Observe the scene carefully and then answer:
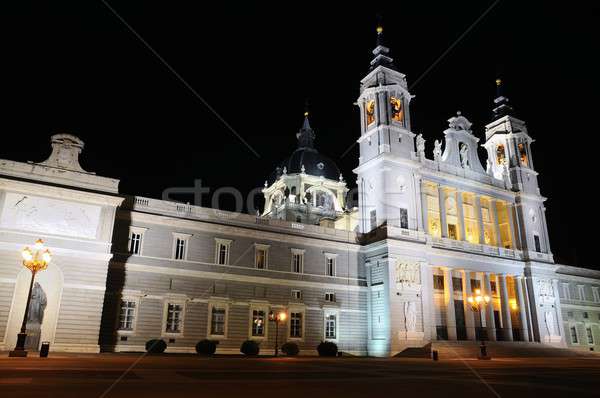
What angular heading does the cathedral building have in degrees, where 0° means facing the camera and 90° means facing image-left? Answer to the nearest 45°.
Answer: approximately 315°

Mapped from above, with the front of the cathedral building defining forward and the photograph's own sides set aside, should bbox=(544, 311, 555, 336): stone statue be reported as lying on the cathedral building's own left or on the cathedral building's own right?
on the cathedral building's own left

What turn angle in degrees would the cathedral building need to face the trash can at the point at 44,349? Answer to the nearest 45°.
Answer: approximately 90° to its right
